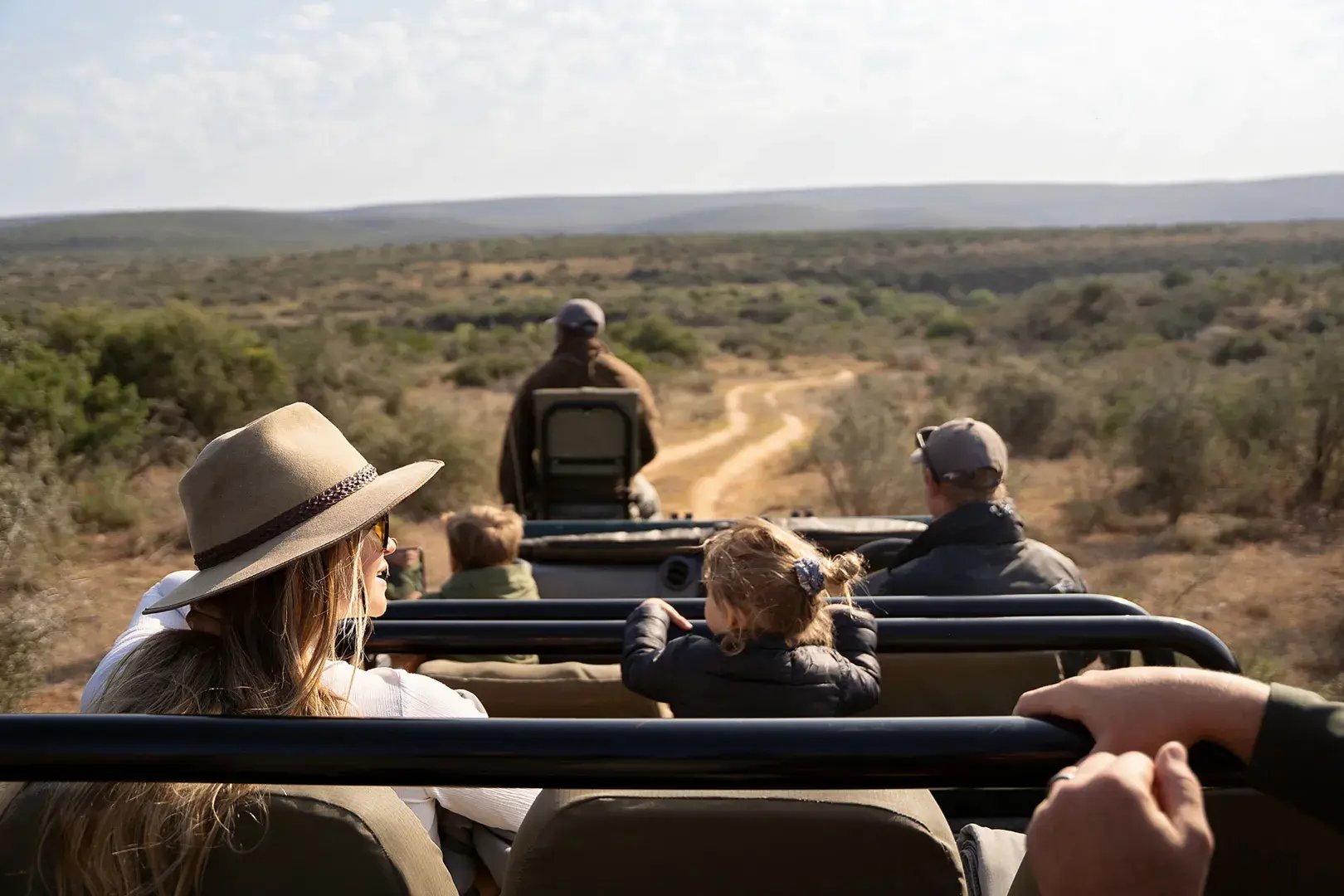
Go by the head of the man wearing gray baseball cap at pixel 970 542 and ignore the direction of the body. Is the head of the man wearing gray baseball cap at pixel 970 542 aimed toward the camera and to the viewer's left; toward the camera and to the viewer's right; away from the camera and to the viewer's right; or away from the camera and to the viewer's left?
away from the camera and to the viewer's left

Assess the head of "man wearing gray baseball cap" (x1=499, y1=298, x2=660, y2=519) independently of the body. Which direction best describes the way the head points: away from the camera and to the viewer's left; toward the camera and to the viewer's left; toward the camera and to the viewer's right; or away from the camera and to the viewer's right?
away from the camera and to the viewer's left

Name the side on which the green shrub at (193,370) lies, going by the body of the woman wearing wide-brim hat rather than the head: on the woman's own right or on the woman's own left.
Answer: on the woman's own left

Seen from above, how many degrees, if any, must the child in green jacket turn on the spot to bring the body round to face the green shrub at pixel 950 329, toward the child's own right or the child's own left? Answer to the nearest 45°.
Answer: approximately 45° to the child's own right

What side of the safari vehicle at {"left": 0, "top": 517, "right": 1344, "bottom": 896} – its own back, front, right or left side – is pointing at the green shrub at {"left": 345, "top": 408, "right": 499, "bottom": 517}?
front

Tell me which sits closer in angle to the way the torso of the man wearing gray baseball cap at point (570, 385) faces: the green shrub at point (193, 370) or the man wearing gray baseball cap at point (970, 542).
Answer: the green shrub

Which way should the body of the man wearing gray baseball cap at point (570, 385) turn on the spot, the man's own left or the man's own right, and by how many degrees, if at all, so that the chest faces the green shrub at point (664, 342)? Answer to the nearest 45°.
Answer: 0° — they already face it

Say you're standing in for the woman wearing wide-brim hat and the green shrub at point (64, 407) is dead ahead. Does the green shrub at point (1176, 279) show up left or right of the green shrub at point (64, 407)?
right

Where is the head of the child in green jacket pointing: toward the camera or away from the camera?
away from the camera

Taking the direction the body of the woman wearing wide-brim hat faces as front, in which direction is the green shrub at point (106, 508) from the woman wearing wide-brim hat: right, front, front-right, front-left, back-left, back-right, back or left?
front-left

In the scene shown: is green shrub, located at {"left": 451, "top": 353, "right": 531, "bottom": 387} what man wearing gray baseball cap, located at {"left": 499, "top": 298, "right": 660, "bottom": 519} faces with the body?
yes

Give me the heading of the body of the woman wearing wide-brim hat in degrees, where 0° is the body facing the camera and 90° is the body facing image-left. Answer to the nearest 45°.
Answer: approximately 225°

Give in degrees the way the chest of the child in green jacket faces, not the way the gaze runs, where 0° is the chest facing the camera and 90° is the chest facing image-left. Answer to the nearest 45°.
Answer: approximately 180°

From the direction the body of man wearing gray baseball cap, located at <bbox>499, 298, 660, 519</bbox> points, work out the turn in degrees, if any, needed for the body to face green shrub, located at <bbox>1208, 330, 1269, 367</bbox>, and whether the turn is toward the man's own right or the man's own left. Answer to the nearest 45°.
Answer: approximately 45° to the man's own right

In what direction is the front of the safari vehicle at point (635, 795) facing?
away from the camera

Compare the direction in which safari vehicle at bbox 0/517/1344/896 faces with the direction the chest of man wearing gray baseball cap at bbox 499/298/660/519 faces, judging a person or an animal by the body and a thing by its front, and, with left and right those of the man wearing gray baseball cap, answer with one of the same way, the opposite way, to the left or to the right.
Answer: the same way

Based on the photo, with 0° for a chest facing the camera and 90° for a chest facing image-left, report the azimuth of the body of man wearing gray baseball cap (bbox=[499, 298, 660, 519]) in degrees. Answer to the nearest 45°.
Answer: approximately 180°
